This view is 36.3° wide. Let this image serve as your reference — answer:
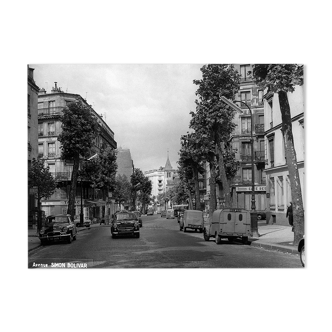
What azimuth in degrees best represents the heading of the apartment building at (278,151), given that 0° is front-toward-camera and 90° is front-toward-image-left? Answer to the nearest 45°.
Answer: approximately 45°

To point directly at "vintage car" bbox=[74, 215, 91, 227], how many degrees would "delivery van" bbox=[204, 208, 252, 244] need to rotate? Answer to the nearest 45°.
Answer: approximately 90° to its left

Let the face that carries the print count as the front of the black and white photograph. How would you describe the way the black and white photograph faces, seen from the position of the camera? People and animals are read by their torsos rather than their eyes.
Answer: facing the viewer

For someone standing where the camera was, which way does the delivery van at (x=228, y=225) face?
facing away from the viewer and to the left of the viewer
